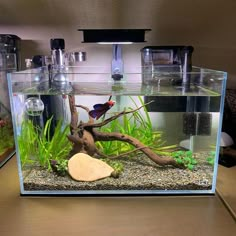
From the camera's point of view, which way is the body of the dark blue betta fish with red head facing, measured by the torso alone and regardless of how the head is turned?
to the viewer's right
